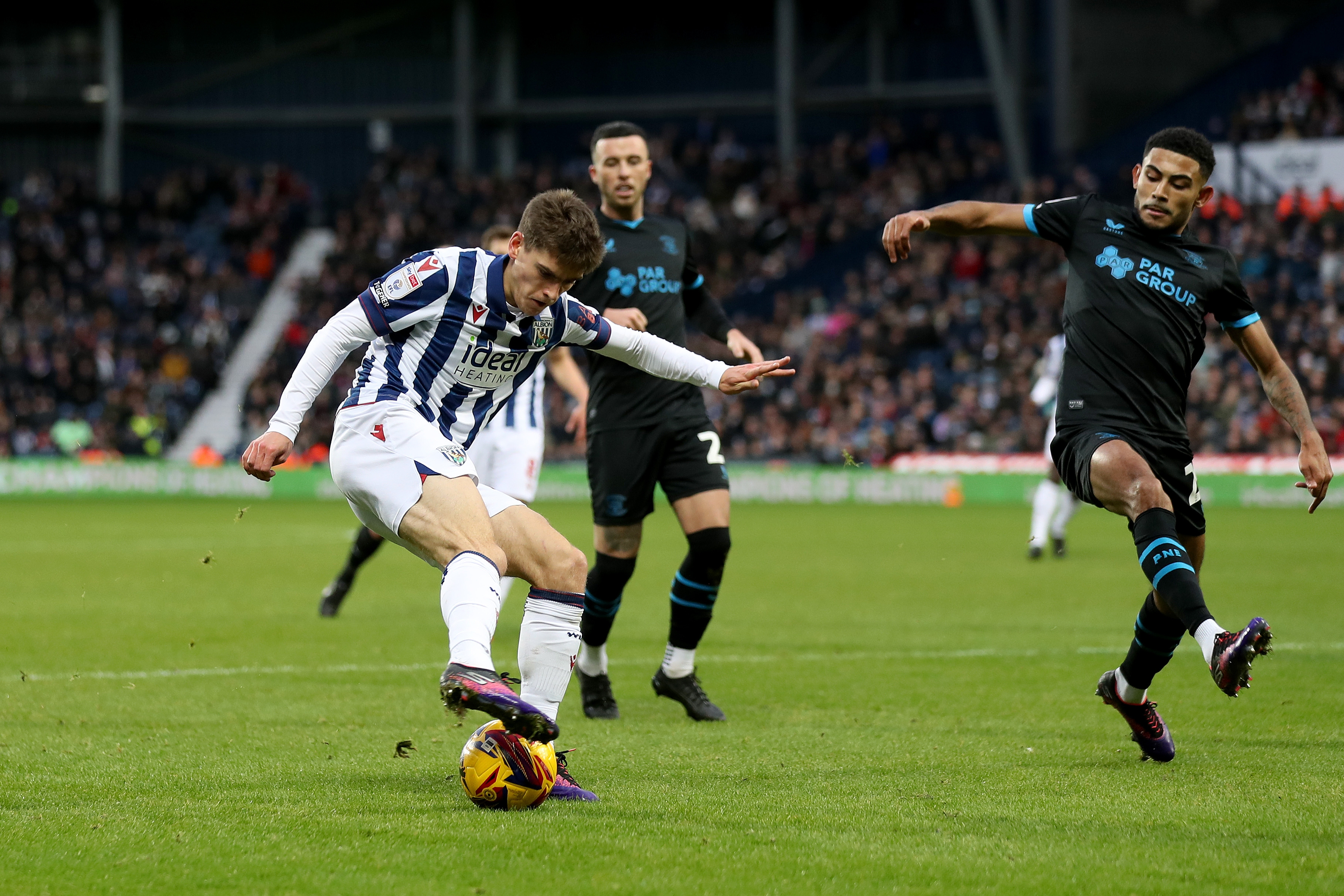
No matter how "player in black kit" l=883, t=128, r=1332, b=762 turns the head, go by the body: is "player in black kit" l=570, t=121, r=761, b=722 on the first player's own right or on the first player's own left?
on the first player's own right

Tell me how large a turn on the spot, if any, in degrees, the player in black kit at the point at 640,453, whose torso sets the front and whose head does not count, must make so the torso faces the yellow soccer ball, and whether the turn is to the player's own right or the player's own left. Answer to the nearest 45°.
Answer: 0° — they already face it

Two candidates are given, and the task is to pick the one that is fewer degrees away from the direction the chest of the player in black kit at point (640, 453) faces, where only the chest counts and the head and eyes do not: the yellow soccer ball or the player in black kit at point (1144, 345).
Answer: the yellow soccer ball

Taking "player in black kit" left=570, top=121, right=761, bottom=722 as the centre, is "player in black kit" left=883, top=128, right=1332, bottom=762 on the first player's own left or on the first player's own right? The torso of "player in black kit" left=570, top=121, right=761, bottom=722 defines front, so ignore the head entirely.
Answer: on the first player's own left

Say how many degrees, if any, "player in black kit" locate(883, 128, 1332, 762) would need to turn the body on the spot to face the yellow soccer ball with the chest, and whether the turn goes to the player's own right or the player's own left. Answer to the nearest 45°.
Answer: approximately 45° to the player's own right

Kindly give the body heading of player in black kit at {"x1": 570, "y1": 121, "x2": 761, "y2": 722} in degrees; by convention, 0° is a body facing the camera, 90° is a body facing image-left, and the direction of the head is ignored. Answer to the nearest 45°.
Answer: approximately 0°

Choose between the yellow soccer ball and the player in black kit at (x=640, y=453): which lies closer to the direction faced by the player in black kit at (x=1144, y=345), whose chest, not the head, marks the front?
the yellow soccer ball

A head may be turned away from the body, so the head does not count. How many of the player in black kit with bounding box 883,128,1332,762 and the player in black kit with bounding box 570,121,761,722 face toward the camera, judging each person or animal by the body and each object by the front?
2
